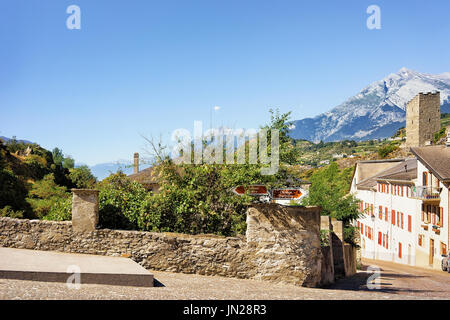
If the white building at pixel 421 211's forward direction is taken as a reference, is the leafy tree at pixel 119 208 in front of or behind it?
in front

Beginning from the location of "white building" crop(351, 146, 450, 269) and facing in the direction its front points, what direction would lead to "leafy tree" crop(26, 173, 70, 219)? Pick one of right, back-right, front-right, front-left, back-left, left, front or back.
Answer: front

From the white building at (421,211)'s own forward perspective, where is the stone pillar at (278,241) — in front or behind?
in front

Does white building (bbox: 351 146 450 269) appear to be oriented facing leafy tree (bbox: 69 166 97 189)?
yes

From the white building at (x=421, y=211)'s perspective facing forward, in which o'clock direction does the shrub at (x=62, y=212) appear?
The shrub is roughly at 11 o'clock from the white building.

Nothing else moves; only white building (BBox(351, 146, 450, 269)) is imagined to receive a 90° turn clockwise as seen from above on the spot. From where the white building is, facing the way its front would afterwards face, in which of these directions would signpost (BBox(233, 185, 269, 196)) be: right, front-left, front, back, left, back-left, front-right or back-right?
back-left

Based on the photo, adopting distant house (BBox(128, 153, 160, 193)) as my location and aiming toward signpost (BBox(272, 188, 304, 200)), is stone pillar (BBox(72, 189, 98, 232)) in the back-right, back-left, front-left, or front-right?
front-right

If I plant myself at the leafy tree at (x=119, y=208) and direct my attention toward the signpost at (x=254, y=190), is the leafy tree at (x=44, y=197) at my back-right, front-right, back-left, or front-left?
back-left

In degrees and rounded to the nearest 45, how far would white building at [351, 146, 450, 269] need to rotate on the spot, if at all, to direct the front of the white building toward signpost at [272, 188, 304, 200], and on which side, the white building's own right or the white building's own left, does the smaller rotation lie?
approximately 45° to the white building's own left

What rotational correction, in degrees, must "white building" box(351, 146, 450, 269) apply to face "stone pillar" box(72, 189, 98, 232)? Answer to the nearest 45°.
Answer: approximately 45° to its left

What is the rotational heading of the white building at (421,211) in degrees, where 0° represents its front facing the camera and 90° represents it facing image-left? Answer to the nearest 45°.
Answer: approximately 45°

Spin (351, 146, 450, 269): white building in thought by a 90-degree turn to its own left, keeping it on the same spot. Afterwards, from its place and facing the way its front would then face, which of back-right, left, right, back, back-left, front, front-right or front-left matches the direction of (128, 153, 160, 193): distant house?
right
